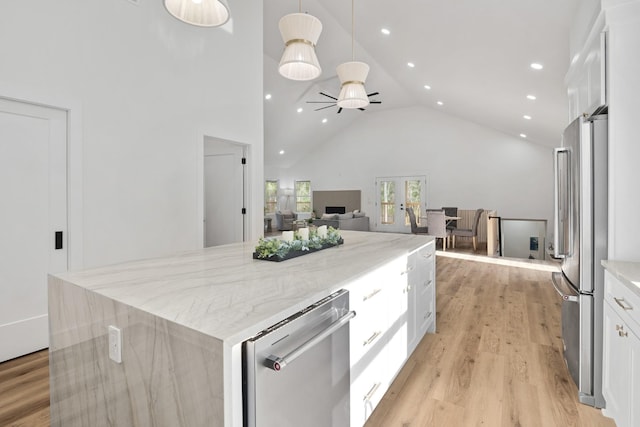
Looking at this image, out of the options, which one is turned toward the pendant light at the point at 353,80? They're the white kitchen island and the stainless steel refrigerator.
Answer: the stainless steel refrigerator

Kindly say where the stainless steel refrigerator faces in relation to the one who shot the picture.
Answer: facing to the left of the viewer

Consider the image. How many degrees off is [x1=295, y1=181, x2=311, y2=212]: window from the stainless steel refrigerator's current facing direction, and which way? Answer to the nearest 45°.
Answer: approximately 45° to its right

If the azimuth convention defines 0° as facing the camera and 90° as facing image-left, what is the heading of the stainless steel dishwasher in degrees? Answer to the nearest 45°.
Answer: approximately 315°

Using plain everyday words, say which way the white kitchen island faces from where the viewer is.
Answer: facing the viewer and to the right of the viewer

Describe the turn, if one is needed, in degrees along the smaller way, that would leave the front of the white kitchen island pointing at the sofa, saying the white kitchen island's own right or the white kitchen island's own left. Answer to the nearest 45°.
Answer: approximately 135° to the white kitchen island's own left

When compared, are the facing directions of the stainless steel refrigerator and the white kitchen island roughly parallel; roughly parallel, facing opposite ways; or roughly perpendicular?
roughly parallel, facing opposite ways

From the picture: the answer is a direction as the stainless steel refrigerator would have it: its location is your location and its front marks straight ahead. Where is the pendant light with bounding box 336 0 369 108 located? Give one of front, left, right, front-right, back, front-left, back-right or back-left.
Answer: front

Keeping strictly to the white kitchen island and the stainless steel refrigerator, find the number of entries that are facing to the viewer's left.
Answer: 1

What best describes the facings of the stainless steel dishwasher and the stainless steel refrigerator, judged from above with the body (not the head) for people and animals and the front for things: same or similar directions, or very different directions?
very different directions

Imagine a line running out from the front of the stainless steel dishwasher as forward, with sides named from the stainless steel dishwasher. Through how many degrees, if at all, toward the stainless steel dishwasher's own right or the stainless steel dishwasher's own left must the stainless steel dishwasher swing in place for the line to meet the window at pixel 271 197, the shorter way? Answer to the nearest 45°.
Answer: approximately 135° to the stainless steel dishwasher's own left

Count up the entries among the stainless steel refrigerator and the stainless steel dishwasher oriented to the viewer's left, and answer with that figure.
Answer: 1

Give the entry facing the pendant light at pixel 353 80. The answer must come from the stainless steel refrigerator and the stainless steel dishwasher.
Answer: the stainless steel refrigerator
